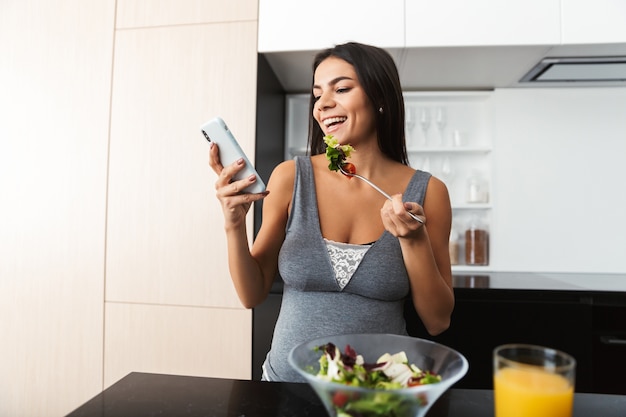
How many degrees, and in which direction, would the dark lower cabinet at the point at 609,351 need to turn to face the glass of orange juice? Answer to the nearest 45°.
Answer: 0° — it already faces it

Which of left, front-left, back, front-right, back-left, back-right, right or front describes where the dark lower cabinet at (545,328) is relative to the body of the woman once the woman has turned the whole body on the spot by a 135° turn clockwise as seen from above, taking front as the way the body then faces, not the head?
right

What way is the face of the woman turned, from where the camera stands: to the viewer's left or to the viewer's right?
to the viewer's left

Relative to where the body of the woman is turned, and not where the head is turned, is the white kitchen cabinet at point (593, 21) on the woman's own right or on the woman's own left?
on the woman's own left

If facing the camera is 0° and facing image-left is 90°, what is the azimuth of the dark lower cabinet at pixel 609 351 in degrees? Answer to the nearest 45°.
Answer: approximately 0°

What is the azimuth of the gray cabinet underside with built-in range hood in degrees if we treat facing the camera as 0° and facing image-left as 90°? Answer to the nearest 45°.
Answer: approximately 0°
